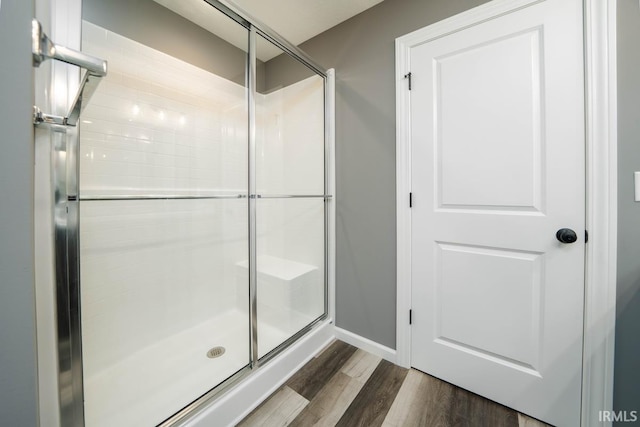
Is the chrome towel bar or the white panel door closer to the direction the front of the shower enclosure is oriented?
the white panel door

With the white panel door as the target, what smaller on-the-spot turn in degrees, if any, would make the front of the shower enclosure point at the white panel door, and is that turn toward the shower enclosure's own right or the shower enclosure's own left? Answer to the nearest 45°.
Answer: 0° — it already faces it

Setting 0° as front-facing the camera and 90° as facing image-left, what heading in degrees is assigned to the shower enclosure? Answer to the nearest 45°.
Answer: approximately 315°

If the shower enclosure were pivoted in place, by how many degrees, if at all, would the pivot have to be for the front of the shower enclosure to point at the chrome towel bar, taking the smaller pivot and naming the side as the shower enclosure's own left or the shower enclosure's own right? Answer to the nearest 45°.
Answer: approximately 45° to the shower enclosure's own right
